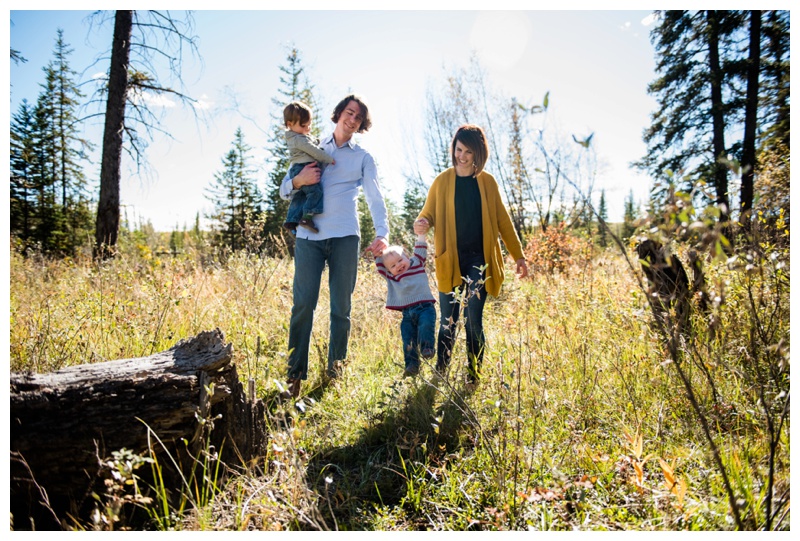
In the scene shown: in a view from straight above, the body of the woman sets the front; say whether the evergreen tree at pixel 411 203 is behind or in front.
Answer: behind

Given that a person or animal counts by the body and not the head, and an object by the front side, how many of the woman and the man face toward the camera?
2

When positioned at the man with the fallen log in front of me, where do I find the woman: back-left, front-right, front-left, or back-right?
back-left

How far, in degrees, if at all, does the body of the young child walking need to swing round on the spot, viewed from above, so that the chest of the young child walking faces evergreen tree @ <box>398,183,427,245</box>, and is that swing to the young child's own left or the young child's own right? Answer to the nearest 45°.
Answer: approximately 180°

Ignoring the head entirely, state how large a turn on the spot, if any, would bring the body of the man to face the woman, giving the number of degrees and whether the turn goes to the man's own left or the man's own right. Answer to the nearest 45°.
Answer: approximately 90° to the man's own left

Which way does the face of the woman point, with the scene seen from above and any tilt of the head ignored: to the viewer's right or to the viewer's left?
to the viewer's left
